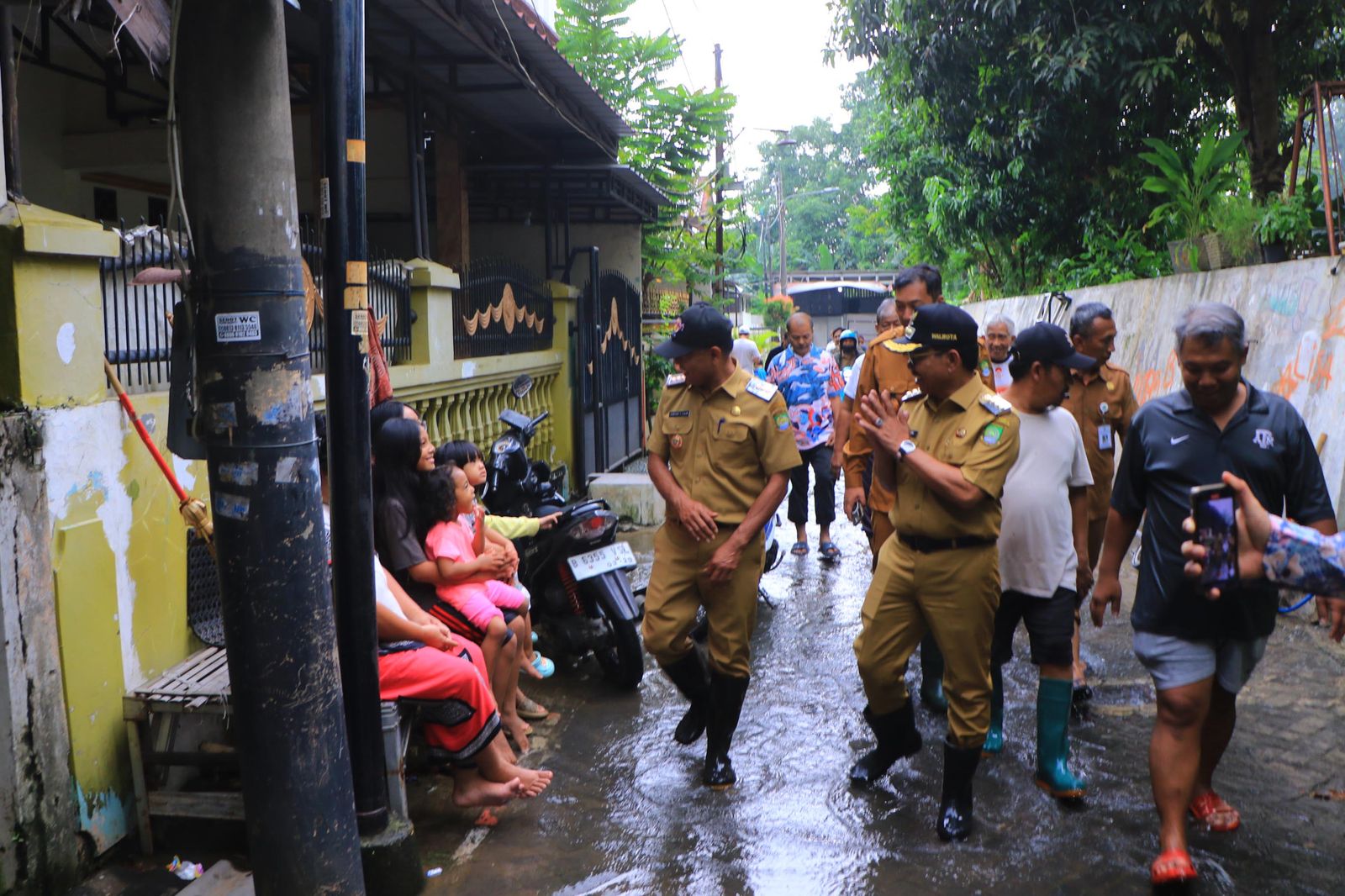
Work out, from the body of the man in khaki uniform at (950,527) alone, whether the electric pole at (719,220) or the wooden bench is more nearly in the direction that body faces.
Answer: the wooden bench

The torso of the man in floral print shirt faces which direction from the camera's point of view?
toward the camera

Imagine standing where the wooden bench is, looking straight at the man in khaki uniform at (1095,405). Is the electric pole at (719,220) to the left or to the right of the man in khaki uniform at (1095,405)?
left

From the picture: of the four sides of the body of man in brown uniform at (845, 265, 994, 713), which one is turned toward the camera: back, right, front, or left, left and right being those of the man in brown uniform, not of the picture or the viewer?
front

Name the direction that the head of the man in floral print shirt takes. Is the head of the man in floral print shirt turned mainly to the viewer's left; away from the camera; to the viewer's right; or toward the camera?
toward the camera

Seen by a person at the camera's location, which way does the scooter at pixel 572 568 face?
facing away from the viewer and to the left of the viewer

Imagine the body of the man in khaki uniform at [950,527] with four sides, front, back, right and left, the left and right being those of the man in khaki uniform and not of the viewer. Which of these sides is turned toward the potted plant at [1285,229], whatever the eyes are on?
back

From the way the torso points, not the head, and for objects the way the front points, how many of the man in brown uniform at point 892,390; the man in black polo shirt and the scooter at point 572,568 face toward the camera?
2

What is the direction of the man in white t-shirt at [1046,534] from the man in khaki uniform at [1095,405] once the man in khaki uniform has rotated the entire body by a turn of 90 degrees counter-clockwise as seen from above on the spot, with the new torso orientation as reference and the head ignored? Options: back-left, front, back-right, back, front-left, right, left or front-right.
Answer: right

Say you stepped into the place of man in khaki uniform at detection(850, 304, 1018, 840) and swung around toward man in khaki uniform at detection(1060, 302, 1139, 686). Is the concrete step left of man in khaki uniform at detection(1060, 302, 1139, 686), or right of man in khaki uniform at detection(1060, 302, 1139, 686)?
left

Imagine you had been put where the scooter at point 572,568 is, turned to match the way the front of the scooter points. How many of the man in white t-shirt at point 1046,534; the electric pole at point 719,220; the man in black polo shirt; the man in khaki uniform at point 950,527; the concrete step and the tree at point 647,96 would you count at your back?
3

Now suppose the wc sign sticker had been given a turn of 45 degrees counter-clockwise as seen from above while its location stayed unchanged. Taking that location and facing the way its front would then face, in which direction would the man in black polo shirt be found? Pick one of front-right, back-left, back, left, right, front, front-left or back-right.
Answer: front-left

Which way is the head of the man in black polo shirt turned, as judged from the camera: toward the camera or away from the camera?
toward the camera

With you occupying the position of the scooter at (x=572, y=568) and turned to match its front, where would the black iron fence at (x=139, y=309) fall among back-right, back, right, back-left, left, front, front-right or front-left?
left

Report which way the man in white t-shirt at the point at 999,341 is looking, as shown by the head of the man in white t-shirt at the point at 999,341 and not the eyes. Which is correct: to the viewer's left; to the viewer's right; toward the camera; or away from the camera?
toward the camera

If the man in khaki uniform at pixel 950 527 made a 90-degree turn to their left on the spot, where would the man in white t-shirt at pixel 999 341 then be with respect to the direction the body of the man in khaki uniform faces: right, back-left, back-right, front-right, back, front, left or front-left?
back-left
